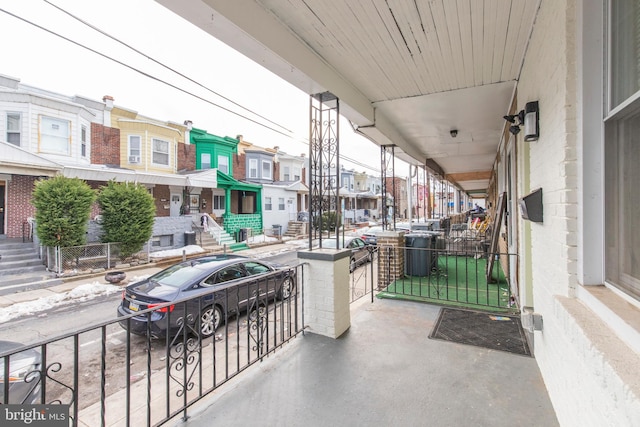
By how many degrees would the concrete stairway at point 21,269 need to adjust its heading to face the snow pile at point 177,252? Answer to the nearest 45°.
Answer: approximately 45° to its left

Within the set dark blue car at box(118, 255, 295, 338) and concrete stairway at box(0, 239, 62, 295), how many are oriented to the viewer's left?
0

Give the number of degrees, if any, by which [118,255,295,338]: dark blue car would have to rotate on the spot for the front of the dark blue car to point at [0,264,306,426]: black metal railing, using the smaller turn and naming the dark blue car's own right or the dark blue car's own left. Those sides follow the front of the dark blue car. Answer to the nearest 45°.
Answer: approximately 135° to the dark blue car's own right

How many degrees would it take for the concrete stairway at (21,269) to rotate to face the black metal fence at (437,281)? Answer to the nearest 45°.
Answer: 0° — it already faces it

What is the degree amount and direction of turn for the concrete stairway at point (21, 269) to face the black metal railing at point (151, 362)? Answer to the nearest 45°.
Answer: approximately 45° to its right

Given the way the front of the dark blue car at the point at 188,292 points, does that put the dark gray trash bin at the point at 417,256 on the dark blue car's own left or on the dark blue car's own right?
on the dark blue car's own right

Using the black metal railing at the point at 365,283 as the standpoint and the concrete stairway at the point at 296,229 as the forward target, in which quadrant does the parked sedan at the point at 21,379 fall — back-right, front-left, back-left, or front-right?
back-left

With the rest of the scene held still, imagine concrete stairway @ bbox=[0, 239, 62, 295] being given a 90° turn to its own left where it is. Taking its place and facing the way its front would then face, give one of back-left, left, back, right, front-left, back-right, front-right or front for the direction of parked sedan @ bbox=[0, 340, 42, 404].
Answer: back-right

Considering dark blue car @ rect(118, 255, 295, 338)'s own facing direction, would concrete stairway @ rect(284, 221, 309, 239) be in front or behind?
in front

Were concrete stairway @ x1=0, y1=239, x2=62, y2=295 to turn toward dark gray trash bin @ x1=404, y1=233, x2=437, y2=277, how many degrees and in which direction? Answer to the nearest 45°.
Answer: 0° — it already faces it

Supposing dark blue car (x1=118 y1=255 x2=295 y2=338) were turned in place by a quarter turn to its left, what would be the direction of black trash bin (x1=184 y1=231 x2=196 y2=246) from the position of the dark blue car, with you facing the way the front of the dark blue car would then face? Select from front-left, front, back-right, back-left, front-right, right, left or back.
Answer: front-right

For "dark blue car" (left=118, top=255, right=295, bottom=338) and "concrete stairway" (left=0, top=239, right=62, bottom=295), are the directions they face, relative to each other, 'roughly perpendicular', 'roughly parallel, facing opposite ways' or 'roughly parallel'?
roughly perpendicular

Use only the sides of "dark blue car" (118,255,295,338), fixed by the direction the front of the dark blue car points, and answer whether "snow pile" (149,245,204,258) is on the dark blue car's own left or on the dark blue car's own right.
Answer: on the dark blue car's own left

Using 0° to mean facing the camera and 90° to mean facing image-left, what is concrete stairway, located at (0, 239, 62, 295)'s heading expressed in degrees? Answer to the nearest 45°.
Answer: approximately 315°

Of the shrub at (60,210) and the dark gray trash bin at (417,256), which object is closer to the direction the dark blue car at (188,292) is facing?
the dark gray trash bin

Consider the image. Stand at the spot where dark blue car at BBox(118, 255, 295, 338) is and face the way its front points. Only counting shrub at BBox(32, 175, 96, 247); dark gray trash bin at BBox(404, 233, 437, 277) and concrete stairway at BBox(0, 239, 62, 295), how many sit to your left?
2

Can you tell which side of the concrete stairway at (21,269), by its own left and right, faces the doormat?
front

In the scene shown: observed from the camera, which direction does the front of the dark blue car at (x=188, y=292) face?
facing away from the viewer and to the right of the viewer
